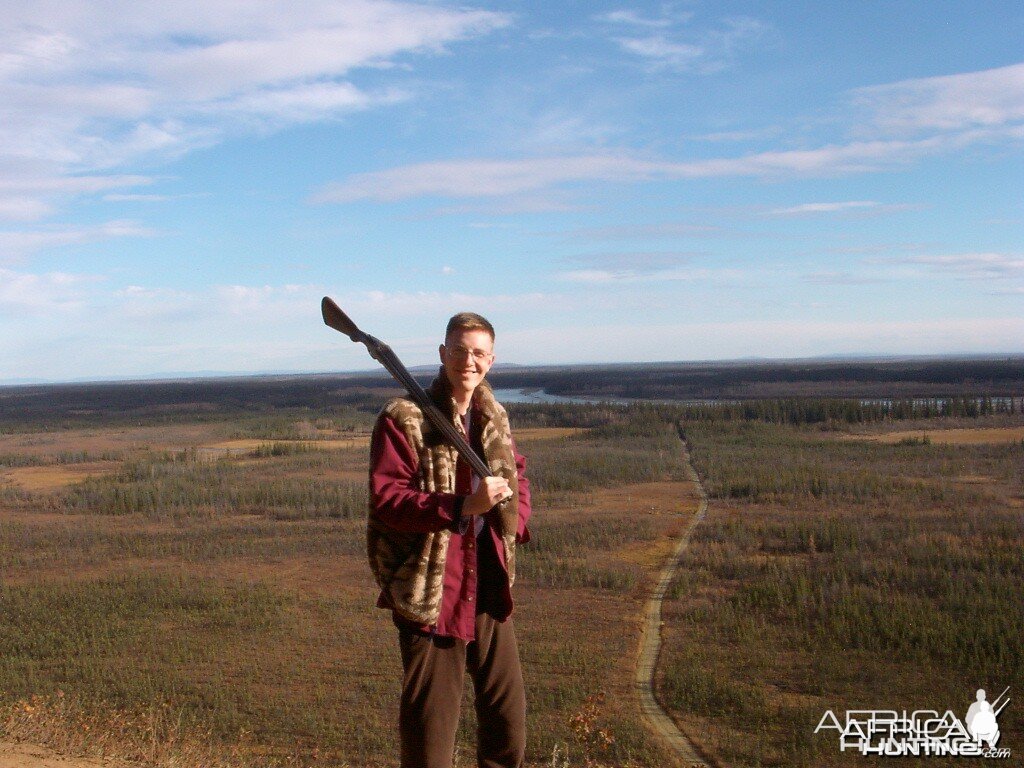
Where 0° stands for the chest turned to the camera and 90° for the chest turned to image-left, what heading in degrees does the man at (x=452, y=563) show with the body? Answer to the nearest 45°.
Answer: approximately 315°
